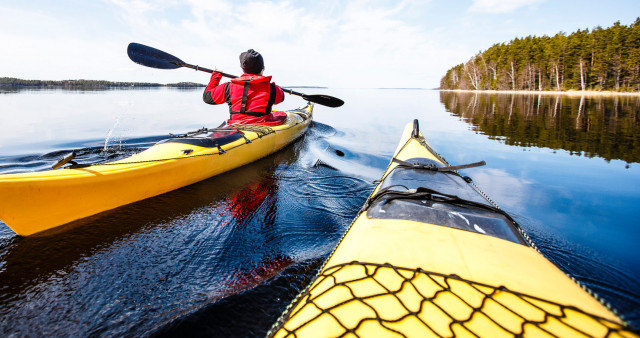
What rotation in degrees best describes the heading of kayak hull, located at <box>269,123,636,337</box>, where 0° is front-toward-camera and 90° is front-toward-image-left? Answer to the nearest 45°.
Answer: approximately 180°

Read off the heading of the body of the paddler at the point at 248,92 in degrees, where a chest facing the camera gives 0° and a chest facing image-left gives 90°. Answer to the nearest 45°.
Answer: approximately 225°

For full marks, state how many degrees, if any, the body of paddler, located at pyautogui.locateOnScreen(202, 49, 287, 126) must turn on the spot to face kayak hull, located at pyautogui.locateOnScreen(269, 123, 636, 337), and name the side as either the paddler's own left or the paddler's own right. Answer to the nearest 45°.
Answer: approximately 135° to the paddler's own right
